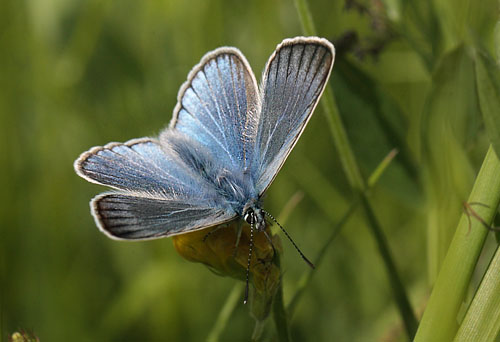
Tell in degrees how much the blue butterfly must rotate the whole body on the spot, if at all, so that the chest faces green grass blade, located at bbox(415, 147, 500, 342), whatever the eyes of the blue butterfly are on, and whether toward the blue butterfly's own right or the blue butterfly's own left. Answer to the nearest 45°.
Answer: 0° — it already faces it

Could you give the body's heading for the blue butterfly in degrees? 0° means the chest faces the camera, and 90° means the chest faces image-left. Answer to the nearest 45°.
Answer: approximately 315°
